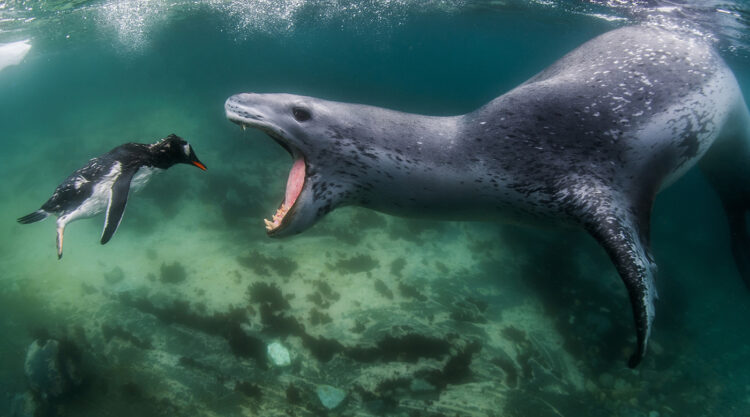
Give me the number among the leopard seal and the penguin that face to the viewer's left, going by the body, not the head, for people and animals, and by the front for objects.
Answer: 1

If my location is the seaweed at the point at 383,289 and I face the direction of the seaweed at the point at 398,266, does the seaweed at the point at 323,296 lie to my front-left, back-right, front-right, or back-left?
back-left

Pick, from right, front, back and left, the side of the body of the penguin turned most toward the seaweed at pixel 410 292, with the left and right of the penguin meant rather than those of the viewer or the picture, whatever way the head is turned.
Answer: front

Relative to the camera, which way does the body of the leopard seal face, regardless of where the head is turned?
to the viewer's left

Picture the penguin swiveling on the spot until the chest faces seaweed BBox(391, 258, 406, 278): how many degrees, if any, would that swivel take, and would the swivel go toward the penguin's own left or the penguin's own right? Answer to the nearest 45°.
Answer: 0° — it already faces it

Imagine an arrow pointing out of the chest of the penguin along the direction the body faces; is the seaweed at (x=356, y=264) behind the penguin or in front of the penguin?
in front

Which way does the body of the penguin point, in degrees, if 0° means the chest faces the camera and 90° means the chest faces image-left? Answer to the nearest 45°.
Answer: approximately 270°

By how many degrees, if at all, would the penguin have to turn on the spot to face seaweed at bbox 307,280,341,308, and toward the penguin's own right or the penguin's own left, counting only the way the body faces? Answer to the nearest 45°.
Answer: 0° — it already faces it

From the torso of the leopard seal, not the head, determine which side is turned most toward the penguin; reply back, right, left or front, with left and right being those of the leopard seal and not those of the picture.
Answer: front
